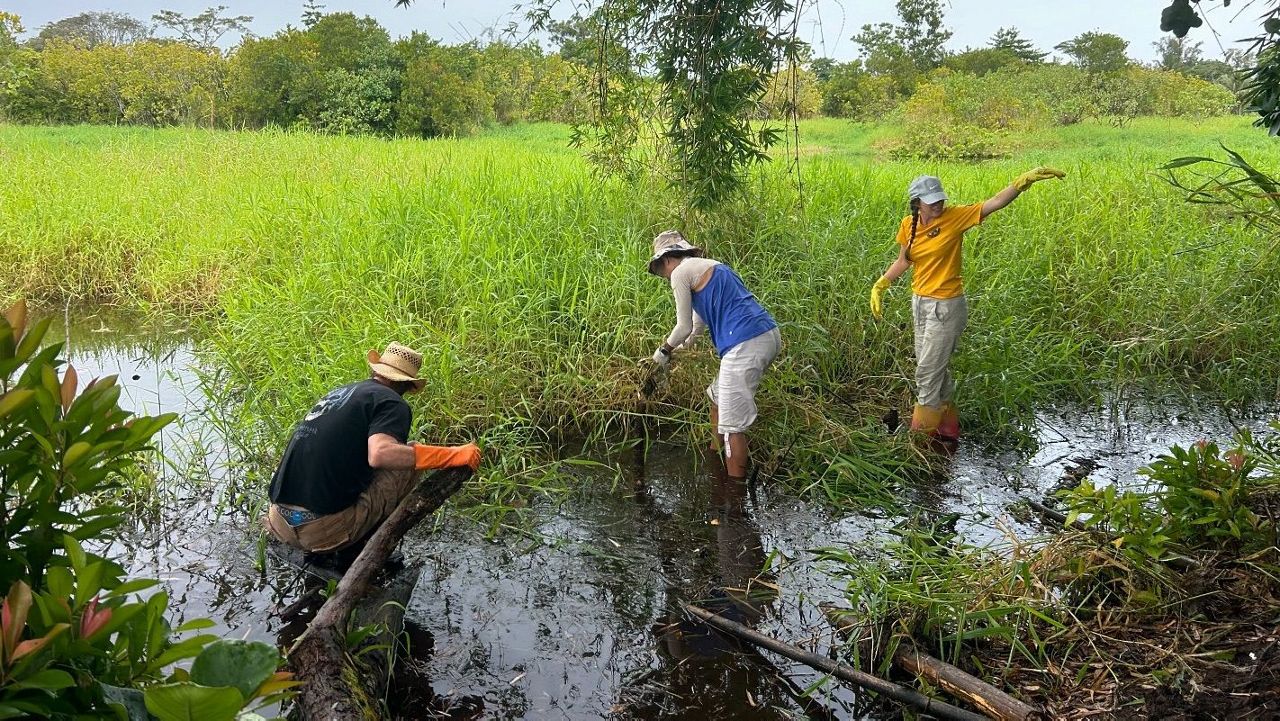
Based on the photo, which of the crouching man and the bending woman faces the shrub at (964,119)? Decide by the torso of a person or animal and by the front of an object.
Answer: the crouching man

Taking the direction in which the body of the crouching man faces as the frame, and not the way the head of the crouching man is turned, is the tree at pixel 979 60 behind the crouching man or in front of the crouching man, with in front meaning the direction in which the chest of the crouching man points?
in front

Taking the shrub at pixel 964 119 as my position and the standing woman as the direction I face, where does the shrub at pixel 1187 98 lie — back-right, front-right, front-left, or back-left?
back-left

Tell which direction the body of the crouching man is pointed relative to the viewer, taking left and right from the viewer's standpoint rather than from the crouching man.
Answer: facing away from the viewer and to the right of the viewer

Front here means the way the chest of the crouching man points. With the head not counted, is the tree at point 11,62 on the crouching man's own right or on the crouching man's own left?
on the crouching man's own left

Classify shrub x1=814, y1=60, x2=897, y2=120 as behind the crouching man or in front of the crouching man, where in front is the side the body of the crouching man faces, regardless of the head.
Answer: in front

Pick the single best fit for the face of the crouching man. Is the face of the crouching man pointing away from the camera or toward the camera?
away from the camera

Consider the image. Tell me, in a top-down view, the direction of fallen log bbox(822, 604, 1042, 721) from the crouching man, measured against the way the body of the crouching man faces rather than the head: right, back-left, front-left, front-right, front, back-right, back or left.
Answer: right

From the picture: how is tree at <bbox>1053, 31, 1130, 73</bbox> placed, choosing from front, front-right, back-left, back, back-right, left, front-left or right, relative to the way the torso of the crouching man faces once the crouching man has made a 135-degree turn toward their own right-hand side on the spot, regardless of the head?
back-left

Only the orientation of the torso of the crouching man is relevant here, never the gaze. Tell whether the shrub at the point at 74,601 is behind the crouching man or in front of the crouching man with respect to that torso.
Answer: behind
